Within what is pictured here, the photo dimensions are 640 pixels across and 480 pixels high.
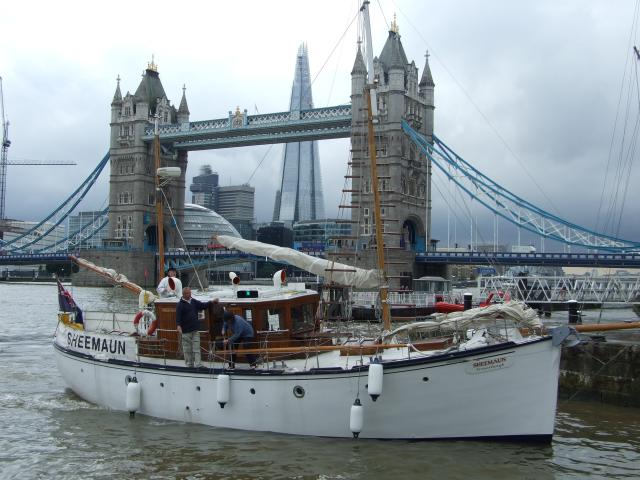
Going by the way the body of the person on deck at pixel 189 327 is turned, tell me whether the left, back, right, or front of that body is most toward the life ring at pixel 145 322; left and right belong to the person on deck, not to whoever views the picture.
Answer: right

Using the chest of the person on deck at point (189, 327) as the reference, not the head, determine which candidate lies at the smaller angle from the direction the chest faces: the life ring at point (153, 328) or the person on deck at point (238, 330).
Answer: the person on deck

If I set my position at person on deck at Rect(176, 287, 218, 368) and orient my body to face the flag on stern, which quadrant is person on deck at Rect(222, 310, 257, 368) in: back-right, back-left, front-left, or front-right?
back-right

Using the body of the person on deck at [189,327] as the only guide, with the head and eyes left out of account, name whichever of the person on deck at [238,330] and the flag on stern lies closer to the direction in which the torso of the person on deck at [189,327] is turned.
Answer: the person on deck

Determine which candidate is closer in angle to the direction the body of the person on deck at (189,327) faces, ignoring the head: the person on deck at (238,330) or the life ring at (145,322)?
the person on deck

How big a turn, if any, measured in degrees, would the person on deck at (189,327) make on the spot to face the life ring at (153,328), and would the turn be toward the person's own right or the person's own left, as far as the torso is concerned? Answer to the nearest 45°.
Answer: approximately 135° to the person's own right

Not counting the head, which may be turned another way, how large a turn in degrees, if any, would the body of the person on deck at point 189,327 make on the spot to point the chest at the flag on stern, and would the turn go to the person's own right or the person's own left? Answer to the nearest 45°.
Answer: approximately 135° to the person's own right
